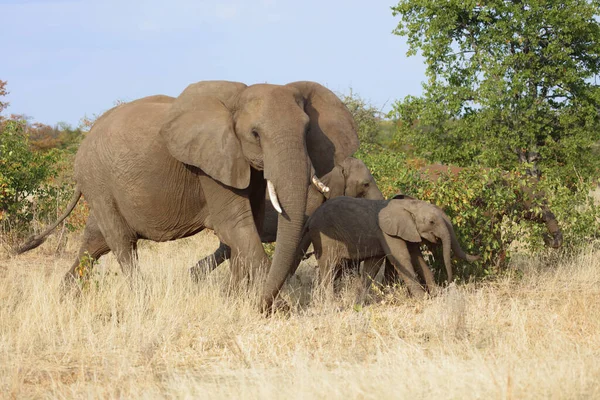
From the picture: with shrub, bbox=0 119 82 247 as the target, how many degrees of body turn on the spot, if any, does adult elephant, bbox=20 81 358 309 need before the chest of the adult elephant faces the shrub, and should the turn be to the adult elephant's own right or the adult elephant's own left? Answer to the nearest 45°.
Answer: approximately 180°

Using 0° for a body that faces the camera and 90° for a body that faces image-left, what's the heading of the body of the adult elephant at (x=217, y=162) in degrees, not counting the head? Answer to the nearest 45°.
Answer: approximately 315°

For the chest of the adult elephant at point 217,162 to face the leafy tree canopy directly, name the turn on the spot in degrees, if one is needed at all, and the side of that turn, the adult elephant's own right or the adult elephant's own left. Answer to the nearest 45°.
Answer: approximately 90° to the adult elephant's own left

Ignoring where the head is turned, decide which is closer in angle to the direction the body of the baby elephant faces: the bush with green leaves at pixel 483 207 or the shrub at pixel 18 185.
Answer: the bush with green leaves

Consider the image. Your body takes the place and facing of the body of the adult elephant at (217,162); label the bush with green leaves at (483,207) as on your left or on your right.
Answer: on your left

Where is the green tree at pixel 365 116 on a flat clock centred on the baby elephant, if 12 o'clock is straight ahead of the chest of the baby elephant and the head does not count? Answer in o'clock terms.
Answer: The green tree is roughly at 9 o'clock from the baby elephant.

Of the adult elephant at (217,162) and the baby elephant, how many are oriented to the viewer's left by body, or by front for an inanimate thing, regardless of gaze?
0

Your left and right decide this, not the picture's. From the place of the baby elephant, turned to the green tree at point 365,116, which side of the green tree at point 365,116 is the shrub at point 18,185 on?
left

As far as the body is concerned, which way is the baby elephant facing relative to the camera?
to the viewer's right

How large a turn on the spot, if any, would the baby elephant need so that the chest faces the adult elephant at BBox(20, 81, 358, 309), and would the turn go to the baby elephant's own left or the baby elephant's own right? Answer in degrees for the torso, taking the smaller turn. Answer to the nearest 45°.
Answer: approximately 135° to the baby elephant's own right
